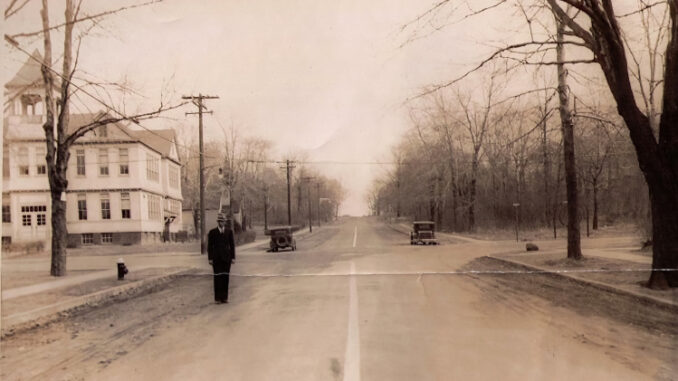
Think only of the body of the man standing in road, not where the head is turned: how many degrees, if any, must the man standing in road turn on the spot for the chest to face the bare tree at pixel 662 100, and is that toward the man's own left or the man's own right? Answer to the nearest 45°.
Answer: approximately 90° to the man's own left

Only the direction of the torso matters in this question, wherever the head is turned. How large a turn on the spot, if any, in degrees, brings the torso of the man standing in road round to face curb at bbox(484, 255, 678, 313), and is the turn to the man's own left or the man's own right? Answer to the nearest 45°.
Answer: approximately 90° to the man's own left

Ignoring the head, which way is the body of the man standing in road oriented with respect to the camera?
toward the camera
